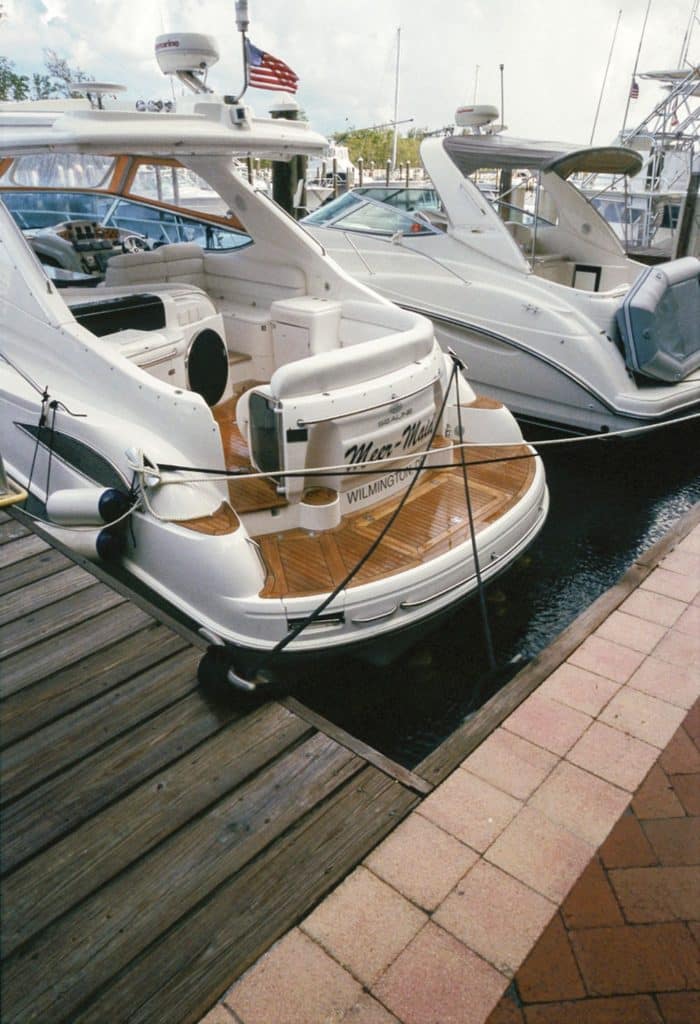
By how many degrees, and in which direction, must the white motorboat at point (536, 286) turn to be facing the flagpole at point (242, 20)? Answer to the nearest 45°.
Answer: approximately 90° to its left

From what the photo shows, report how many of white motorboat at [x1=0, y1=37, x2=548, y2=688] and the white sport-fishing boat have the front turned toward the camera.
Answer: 0

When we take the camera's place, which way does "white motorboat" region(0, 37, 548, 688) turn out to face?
facing away from the viewer and to the left of the viewer

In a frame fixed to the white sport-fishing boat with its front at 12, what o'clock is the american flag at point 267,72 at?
The american flag is roughly at 8 o'clock from the white sport-fishing boat.

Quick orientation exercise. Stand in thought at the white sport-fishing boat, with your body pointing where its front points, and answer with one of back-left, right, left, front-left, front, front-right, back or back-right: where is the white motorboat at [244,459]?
back-left

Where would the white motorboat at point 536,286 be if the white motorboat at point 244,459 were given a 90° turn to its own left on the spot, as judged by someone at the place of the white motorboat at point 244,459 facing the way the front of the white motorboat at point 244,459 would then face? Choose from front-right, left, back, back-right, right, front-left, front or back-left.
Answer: back

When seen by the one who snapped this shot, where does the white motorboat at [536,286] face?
facing away from the viewer and to the left of the viewer

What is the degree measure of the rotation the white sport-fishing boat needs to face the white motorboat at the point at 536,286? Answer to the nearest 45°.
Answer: approximately 135° to its left

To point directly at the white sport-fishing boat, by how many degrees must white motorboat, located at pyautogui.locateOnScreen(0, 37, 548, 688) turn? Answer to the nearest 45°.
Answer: approximately 90° to its right

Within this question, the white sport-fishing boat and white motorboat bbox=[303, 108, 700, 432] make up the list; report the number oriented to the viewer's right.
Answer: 0
